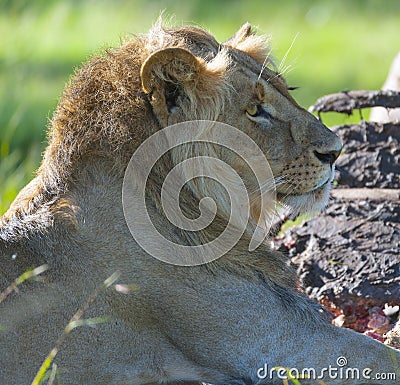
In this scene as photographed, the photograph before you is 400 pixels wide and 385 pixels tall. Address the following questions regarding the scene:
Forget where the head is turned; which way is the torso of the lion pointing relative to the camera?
to the viewer's right

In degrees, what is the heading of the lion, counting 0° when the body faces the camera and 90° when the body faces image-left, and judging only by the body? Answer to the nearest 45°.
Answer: approximately 270°
